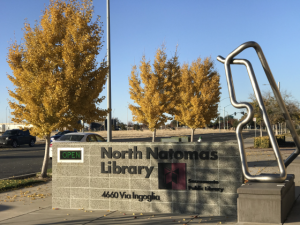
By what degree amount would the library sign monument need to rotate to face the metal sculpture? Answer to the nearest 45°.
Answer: approximately 45° to its left

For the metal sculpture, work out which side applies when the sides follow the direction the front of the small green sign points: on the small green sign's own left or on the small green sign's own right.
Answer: on the small green sign's own left

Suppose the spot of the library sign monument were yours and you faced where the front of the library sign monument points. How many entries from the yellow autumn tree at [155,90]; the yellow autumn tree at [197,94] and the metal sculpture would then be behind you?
2

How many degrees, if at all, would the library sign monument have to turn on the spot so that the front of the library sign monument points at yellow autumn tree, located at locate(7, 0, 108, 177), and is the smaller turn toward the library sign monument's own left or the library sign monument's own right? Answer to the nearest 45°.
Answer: approximately 135° to the library sign monument's own right

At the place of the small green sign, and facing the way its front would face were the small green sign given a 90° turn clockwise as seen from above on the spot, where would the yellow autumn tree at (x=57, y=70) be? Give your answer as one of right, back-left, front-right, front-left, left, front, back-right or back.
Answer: right

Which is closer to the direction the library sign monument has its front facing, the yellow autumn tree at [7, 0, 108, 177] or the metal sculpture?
the metal sculpture

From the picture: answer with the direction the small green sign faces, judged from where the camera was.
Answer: facing the viewer

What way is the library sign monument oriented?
toward the camera

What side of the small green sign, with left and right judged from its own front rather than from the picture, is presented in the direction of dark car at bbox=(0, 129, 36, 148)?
back

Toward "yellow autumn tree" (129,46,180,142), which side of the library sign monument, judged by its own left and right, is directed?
back

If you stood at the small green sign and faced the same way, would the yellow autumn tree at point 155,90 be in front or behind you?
behind
